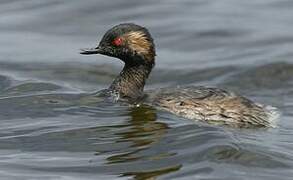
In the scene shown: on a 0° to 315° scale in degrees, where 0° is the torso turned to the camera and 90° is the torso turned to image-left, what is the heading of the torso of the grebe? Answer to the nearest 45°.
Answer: approximately 90°
